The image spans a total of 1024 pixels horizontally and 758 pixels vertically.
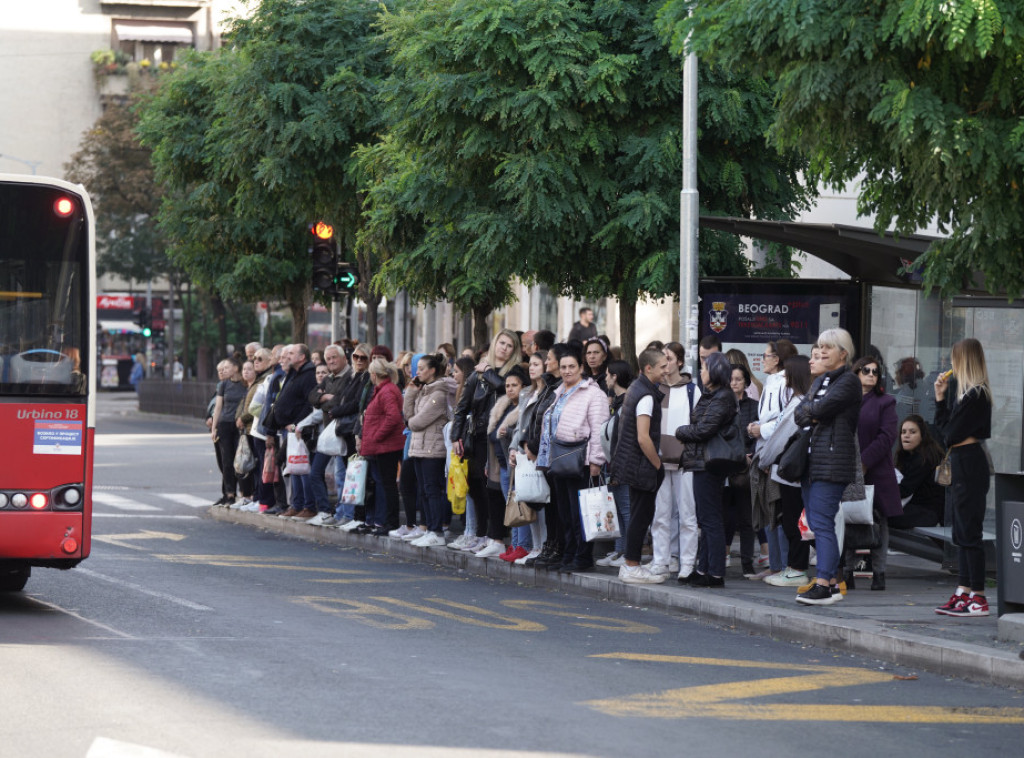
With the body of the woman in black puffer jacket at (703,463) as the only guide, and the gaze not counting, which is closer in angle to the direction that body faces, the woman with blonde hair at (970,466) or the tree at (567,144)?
the tree

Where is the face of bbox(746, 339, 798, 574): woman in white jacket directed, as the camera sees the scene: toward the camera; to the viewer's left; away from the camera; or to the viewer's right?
to the viewer's left

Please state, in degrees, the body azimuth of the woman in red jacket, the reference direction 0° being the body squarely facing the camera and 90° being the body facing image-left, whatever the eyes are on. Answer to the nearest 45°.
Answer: approximately 90°

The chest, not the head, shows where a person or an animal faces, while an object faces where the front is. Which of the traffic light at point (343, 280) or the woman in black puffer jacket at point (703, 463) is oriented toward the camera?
the traffic light

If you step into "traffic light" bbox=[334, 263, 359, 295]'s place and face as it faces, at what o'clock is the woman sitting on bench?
The woman sitting on bench is roughly at 11 o'clock from the traffic light.

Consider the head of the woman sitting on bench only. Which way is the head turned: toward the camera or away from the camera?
toward the camera

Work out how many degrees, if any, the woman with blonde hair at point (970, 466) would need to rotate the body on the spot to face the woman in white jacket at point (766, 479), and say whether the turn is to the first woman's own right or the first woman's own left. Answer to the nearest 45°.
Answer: approximately 45° to the first woman's own right

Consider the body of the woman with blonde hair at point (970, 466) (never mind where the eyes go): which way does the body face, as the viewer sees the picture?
to the viewer's left

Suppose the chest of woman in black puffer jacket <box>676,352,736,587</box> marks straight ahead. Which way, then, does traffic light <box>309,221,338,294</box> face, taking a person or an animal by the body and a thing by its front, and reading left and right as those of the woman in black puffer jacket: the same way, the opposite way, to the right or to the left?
to the left

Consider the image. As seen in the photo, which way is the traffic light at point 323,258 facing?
toward the camera

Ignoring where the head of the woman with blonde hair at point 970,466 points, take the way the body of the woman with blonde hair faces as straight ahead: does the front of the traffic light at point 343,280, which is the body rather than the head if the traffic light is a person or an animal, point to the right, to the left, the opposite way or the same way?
to the left

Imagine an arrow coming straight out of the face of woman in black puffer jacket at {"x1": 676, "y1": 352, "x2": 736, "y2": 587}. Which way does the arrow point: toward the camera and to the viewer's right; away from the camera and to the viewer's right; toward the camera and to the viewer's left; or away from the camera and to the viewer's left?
away from the camera and to the viewer's left

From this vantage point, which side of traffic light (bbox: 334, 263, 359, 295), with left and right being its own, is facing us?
front
